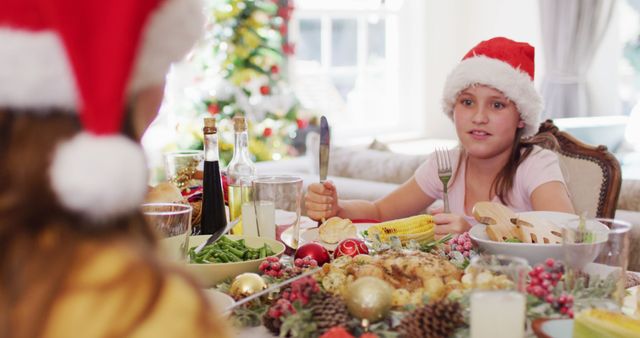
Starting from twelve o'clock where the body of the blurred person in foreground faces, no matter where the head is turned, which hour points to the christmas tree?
The christmas tree is roughly at 11 o'clock from the blurred person in foreground.

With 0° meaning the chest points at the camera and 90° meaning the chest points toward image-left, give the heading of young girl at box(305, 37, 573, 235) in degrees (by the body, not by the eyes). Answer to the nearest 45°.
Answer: approximately 45°

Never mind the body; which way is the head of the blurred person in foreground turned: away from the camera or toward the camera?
away from the camera

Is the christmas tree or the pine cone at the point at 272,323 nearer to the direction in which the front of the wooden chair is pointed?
the pine cone

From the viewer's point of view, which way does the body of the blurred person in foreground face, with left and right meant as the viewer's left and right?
facing away from the viewer and to the right of the viewer
